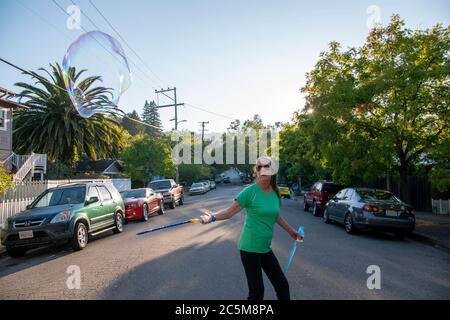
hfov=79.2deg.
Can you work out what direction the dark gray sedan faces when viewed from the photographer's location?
facing away from the viewer and to the left of the viewer

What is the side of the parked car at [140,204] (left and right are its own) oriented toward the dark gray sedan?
left

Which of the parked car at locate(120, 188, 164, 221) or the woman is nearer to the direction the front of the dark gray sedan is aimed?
the parked car

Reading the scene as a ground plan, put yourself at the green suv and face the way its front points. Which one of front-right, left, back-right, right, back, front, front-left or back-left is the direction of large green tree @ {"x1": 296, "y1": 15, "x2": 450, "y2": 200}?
back-left

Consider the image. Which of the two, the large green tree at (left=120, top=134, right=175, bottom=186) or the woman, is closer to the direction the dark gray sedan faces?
the large green tree

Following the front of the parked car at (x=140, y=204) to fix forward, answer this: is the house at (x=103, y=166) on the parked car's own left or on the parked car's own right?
on the parked car's own right

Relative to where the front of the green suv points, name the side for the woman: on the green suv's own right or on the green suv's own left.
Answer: on the green suv's own left

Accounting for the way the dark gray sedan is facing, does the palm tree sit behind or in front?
in front

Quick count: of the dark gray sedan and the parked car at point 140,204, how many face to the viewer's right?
0

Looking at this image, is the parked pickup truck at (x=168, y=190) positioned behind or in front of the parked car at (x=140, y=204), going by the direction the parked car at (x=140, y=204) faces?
behind
